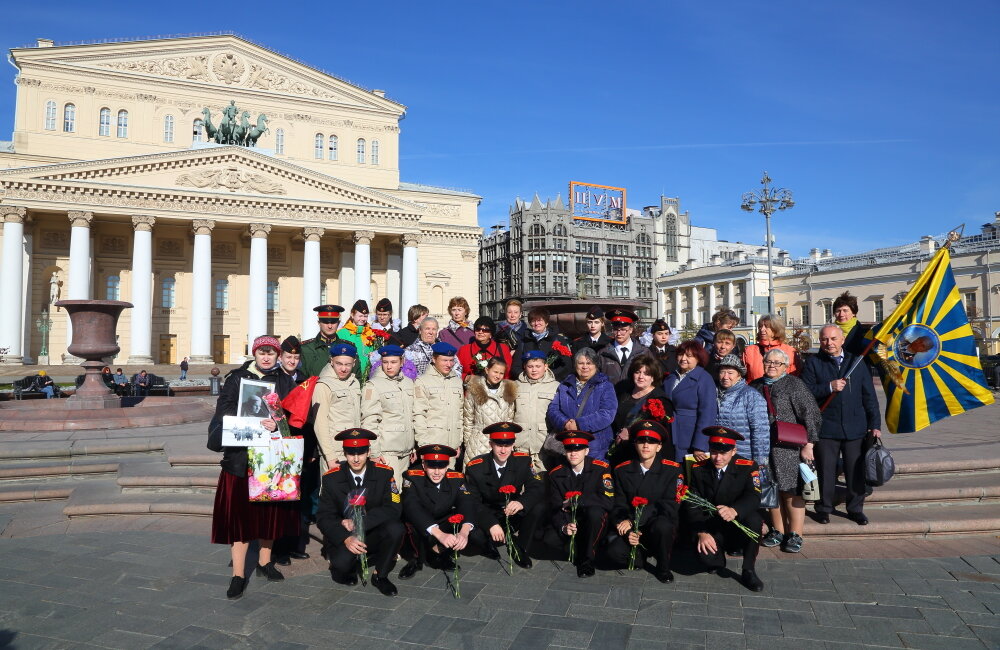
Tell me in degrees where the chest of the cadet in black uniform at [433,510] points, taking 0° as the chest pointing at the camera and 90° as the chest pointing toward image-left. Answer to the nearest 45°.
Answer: approximately 0°

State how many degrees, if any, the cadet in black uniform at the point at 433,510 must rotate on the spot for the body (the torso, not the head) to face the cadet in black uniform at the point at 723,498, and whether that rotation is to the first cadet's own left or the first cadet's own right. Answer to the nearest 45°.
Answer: approximately 90° to the first cadet's own left

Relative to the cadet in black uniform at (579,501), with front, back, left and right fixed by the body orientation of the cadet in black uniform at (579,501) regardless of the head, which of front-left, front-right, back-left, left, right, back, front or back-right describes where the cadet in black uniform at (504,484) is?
right

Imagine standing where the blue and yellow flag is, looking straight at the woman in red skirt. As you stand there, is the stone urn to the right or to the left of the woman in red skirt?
right

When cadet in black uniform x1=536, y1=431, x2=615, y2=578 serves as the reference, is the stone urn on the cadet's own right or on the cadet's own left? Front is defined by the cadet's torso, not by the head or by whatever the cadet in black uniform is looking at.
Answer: on the cadet's own right

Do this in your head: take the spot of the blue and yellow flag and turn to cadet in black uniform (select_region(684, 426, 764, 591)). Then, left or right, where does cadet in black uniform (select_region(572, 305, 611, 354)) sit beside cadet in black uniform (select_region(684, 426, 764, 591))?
right
